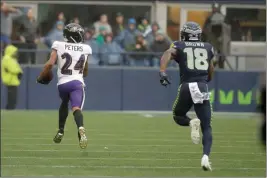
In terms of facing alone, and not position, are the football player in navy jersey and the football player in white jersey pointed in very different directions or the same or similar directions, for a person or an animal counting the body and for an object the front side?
same or similar directions

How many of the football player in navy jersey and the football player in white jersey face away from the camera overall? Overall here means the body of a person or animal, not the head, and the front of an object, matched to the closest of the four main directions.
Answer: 2

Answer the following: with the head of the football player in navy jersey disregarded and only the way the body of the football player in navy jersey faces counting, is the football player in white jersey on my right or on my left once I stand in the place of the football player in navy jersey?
on my left

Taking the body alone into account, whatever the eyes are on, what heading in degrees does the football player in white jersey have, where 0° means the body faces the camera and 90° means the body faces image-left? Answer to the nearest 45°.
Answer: approximately 180°

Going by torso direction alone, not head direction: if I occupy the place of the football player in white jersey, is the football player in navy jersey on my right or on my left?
on my right

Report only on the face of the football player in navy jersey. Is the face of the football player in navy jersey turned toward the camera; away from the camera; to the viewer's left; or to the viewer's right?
away from the camera

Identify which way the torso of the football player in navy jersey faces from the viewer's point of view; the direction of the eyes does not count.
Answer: away from the camera
